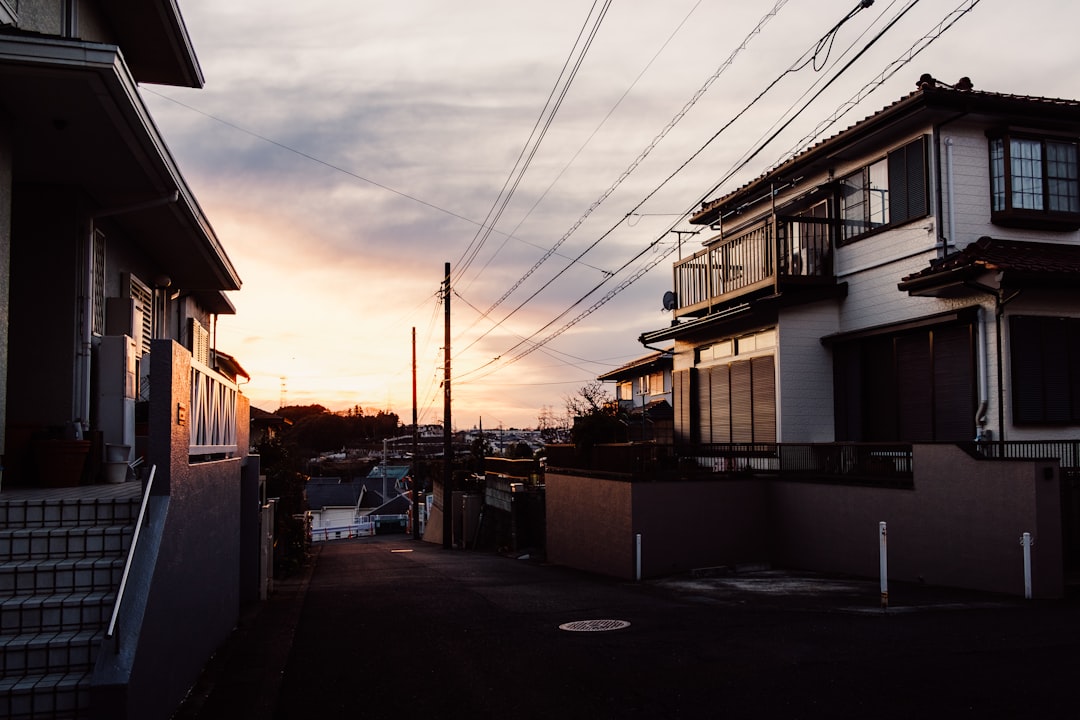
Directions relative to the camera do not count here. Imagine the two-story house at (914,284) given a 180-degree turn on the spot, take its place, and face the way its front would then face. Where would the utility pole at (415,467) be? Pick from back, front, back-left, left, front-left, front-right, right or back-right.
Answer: left

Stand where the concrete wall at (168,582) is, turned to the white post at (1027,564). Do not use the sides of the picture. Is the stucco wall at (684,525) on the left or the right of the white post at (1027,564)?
left

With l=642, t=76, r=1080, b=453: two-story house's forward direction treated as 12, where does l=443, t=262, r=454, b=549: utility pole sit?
The utility pole is roughly at 3 o'clock from the two-story house.

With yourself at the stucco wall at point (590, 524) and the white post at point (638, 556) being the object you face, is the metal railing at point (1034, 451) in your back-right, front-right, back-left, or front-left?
front-left

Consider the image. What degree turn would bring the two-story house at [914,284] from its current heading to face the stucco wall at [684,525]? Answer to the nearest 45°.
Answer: approximately 45° to its right

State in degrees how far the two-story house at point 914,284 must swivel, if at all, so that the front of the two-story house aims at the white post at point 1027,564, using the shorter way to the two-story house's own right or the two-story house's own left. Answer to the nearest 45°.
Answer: approximately 45° to the two-story house's own left

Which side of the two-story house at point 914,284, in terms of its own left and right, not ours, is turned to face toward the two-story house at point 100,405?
front

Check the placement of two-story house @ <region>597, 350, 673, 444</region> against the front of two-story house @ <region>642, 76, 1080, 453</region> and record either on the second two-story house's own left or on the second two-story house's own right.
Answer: on the second two-story house's own right
